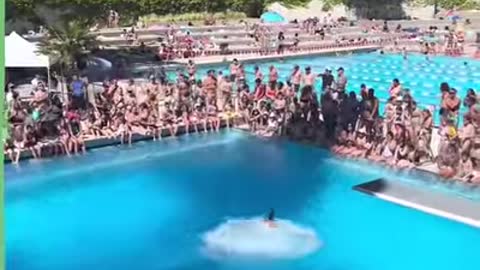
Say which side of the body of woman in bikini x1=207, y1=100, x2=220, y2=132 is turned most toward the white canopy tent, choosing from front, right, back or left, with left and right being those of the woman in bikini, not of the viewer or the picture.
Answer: right

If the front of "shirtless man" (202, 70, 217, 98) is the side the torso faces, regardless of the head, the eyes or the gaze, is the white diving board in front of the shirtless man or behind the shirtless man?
in front

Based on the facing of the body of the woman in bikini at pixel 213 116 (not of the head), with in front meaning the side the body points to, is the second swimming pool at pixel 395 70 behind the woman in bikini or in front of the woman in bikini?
behind

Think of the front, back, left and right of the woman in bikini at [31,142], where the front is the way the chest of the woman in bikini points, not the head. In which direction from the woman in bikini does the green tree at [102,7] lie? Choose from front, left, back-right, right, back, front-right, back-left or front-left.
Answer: back-left

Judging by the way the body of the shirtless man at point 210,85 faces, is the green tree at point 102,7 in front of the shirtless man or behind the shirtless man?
behind

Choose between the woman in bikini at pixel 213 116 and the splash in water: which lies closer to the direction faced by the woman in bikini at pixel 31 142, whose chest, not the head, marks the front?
the splash in water

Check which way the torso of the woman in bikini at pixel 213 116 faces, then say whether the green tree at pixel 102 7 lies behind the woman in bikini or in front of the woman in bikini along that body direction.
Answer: behind

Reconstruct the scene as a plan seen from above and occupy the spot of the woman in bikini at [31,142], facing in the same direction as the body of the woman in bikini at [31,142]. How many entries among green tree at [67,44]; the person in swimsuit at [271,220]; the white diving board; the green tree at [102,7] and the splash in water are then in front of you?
3

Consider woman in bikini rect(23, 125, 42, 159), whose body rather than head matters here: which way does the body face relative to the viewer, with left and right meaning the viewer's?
facing the viewer and to the right of the viewer

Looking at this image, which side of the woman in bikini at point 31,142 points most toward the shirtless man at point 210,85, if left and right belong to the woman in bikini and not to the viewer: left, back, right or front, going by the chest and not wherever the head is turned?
left

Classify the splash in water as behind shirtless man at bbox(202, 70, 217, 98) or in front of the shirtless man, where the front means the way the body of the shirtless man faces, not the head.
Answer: in front

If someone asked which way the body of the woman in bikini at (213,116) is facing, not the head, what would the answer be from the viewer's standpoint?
toward the camera

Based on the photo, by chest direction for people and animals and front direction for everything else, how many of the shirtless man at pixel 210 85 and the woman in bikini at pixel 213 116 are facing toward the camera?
2

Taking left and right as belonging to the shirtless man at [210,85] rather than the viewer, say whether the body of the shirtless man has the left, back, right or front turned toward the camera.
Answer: front
